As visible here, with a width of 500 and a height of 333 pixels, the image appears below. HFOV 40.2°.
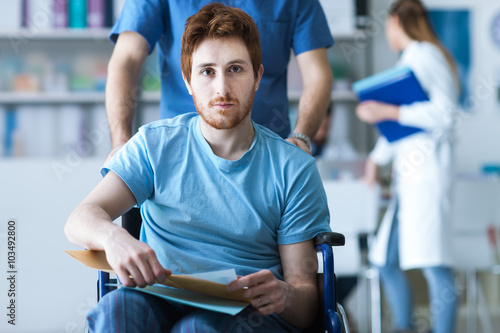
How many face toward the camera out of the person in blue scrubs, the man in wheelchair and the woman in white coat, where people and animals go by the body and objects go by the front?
2

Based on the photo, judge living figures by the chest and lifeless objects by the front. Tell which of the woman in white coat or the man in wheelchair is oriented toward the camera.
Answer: the man in wheelchair

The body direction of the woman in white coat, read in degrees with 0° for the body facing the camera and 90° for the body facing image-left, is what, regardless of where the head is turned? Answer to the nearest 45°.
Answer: approximately 90°

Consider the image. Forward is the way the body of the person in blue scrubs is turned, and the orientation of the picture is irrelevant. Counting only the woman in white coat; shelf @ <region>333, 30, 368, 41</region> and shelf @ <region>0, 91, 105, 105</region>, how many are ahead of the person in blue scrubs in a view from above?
0

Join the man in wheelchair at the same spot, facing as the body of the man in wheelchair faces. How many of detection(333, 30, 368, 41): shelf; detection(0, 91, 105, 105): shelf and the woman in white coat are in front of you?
0

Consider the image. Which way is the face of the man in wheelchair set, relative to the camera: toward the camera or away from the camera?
toward the camera

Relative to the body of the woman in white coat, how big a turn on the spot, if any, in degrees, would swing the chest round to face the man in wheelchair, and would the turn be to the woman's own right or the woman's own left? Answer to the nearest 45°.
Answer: approximately 90° to the woman's own left

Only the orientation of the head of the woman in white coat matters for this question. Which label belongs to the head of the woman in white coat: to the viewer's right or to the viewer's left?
to the viewer's left

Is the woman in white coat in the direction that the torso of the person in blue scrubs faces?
no

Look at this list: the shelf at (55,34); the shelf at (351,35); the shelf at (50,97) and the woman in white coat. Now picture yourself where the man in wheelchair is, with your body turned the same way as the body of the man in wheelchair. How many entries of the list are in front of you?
0

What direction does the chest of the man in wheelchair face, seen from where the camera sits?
toward the camera

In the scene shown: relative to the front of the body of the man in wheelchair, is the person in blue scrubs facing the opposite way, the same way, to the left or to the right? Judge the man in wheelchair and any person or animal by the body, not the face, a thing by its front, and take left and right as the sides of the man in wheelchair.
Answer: the same way

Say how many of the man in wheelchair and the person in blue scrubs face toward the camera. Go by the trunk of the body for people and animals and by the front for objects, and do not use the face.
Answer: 2

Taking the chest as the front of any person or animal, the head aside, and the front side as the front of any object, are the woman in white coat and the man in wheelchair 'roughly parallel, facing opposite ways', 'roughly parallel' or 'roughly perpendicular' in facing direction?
roughly perpendicular

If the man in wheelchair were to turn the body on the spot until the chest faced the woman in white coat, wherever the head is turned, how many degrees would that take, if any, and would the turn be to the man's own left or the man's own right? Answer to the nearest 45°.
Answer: approximately 135° to the man's own left

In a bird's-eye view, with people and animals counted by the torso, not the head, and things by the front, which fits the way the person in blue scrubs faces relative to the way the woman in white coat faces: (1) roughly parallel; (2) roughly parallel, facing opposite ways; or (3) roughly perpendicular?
roughly perpendicular

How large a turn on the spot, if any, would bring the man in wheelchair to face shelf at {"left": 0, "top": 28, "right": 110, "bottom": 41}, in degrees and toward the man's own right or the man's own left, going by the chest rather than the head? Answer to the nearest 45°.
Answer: approximately 180°
